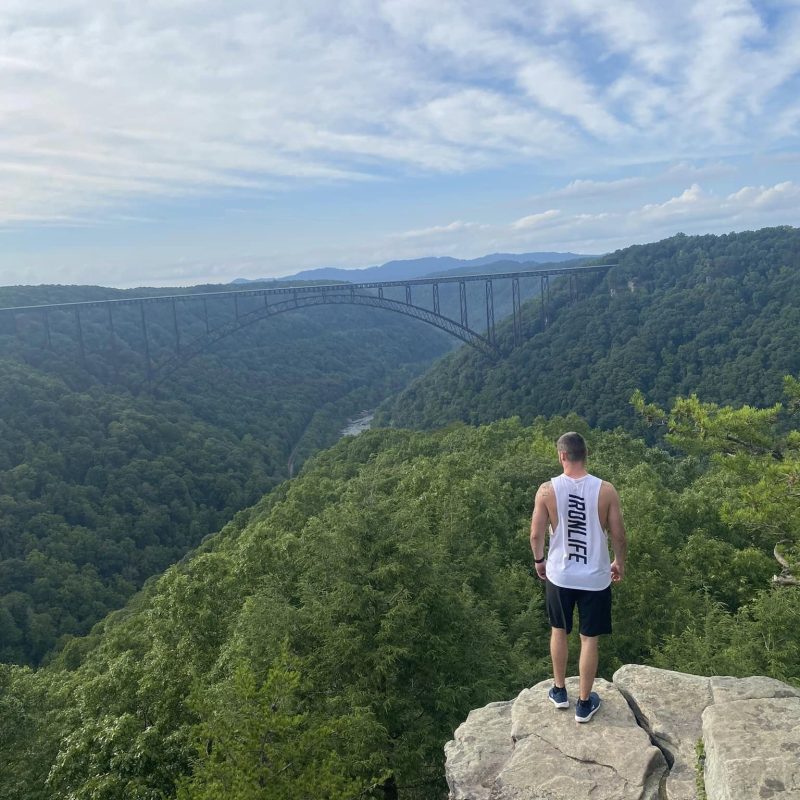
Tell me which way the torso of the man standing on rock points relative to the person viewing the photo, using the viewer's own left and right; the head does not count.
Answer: facing away from the viewer
